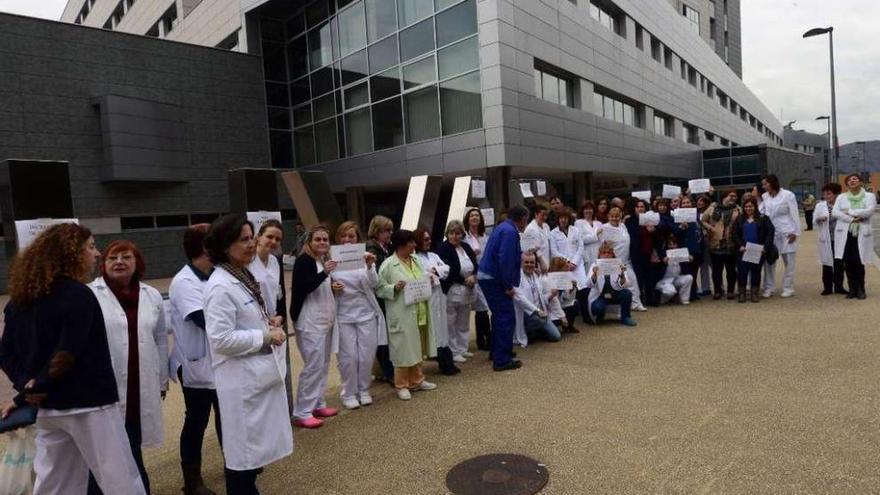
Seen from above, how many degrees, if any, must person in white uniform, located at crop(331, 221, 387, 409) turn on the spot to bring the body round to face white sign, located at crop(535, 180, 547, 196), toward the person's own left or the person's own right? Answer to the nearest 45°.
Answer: approximately 135° to the person's own left

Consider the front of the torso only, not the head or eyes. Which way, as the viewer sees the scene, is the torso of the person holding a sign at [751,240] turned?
toward the camera

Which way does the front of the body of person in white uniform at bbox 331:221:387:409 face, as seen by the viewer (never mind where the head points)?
toward the camera

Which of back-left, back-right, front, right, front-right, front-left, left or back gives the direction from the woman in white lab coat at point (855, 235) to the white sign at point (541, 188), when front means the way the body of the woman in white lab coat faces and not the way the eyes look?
right

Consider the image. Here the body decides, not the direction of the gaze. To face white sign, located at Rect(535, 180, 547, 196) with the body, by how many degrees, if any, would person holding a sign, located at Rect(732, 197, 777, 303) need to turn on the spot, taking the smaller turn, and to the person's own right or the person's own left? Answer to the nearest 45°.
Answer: approximately 90° to the person's own right

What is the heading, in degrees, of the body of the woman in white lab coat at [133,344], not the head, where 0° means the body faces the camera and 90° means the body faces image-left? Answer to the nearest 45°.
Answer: approximately 0°
